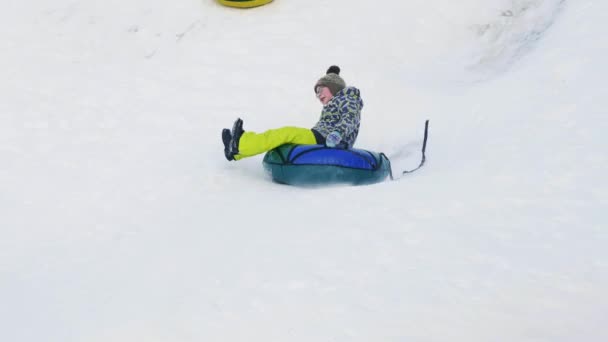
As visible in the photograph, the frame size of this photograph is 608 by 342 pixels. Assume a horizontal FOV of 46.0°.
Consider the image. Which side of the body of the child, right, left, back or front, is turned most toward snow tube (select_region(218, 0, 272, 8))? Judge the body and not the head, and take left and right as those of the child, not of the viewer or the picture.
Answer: right

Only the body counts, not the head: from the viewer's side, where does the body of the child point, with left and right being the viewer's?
facing to the left of the viewer
